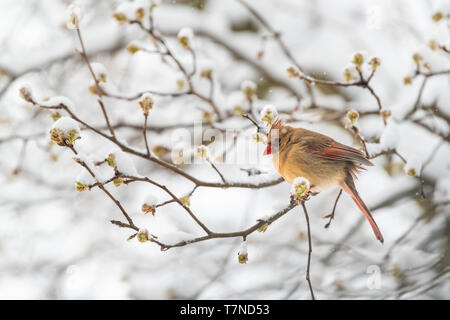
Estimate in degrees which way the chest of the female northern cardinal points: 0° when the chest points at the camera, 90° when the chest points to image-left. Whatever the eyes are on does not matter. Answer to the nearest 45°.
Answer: approximately 90°
